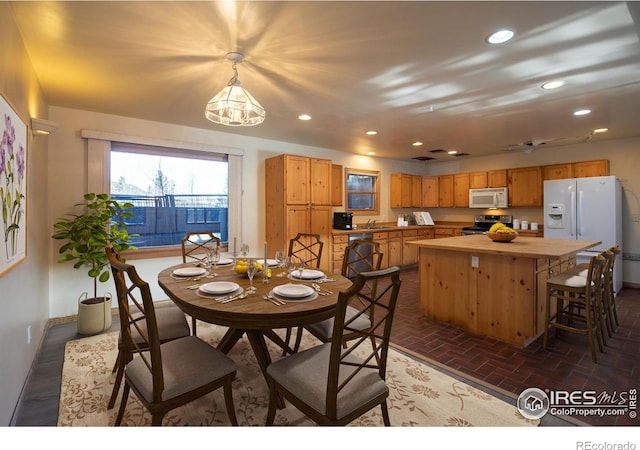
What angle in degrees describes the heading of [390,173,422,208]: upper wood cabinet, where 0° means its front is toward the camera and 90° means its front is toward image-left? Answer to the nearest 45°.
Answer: approximately 315°

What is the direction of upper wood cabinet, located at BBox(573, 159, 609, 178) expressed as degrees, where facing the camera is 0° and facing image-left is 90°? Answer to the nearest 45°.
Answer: approximately 45°

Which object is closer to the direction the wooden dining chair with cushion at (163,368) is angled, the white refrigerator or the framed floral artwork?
the white refrigerator

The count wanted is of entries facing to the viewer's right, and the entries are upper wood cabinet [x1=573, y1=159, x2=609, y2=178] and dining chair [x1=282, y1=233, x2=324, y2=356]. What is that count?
0

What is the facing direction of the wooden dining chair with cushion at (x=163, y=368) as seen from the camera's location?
facing away from the viewer and to the right of the viewer

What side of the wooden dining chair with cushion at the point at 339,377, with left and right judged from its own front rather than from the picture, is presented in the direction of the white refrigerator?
right

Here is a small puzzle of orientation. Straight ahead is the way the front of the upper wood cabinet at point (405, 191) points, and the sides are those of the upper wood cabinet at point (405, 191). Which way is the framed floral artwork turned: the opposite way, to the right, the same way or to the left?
to the left

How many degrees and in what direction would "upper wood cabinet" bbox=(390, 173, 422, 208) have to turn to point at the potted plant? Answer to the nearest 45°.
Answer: approximately 90° to its right

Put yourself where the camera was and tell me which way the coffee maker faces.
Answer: facing the viewer and to the right of the viewer

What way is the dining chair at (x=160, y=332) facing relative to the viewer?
to the viewer's right
